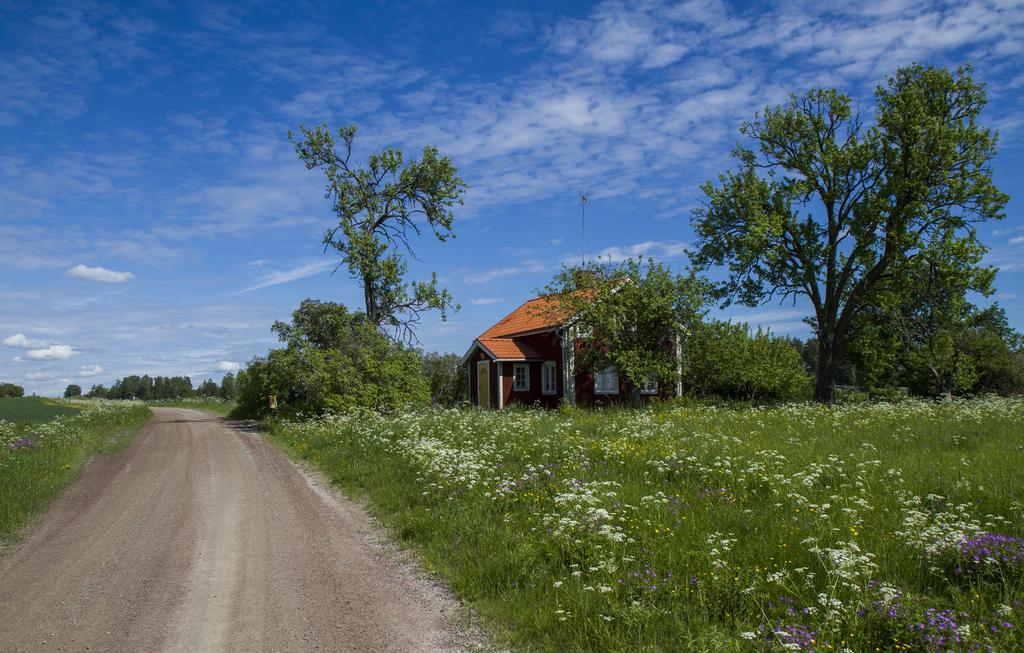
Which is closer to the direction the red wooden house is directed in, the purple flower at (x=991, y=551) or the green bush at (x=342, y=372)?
the green bush

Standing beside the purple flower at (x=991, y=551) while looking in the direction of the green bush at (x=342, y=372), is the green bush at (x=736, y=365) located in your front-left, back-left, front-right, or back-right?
front-right

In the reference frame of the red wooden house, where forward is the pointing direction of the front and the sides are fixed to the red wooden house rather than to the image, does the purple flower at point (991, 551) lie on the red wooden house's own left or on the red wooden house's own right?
on the red wooden house's own left

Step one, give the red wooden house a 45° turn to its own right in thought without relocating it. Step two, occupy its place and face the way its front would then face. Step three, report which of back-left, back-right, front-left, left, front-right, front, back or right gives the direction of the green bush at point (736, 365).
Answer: back

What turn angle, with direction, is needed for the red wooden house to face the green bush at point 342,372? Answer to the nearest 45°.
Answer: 0° — it already faces it

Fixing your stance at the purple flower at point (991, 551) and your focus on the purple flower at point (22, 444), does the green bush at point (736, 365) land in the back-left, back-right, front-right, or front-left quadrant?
front-right

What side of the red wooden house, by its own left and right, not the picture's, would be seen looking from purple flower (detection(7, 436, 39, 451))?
front

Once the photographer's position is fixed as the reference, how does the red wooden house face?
facing the viewer and to the left of the viewer

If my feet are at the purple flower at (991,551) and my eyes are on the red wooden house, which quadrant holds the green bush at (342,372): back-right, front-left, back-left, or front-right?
front-left
